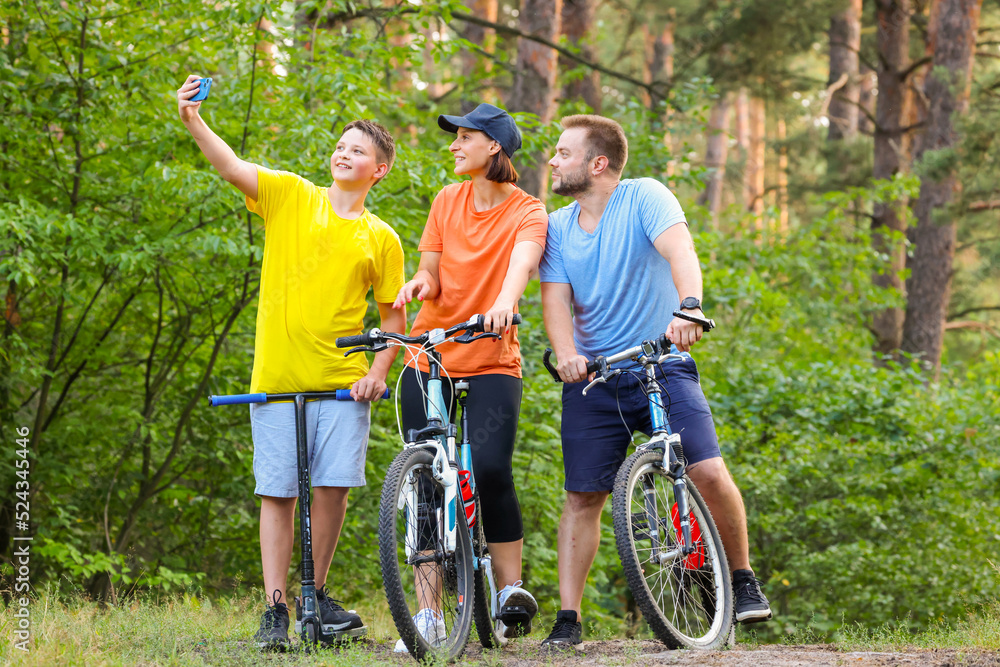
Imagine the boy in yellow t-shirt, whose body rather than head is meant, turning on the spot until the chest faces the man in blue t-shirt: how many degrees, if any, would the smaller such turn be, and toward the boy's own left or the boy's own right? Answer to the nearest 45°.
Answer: approximately 90° to the boy's own left

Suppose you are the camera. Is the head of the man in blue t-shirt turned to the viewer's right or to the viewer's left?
to the viewer's left

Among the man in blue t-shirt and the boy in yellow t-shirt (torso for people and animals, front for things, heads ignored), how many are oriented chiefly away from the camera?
0

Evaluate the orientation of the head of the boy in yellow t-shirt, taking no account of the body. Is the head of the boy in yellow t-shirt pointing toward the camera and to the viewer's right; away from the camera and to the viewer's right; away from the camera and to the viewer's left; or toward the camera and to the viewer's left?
toward the camera and to the viewer's left

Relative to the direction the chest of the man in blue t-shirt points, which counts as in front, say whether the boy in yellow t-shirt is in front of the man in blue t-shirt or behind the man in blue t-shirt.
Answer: in front

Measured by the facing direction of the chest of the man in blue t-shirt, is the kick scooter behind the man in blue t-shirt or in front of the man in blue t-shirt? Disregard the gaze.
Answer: in front

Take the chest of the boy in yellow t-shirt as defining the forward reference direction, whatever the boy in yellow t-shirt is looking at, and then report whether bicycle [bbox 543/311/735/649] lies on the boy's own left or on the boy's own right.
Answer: on the boy's own left

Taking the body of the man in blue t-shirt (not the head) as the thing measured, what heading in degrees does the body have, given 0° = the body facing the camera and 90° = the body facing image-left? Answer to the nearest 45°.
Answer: approximately 45°
